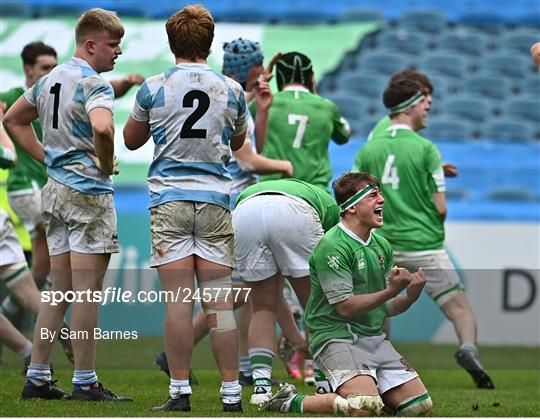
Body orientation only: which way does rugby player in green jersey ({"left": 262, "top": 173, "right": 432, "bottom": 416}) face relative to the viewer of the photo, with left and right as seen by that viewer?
facing the viewer and to the right of the viewer

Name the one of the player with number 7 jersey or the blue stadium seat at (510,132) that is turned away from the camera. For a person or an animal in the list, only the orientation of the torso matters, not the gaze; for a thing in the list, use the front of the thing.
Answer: the player with number 7 jersey

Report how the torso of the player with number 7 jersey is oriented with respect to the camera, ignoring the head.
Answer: away from the camera

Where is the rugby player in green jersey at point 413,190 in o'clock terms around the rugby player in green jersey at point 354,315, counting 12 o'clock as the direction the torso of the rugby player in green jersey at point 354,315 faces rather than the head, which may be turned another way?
the rugby player in green jersey at point 413,190 is roughly at 8 o'clock from the rugby player in green jersey at point 354,315.

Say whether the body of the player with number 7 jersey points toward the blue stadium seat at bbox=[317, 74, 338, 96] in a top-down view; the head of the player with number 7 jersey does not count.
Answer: yes

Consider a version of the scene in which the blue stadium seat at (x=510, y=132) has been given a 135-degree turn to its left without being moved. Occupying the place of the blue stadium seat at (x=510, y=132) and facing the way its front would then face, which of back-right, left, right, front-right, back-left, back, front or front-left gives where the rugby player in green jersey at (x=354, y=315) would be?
back-right

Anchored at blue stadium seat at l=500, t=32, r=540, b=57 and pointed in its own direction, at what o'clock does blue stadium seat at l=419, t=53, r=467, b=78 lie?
blue stadium seat at l=419, t=53, r=467, b=78 is roughly at 2 o'clock from blue stadium seat at l=500, t=32, r=540, b=57.

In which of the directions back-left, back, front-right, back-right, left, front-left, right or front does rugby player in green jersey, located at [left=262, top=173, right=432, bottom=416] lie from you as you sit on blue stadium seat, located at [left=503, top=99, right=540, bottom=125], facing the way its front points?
front

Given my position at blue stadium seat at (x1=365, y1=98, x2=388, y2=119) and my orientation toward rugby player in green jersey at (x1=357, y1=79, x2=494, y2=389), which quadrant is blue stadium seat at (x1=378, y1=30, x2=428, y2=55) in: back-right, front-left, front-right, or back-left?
back-left

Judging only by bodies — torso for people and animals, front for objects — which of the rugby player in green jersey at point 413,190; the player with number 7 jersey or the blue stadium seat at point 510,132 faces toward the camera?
the blue stadium seat

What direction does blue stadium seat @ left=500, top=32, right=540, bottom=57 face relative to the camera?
toward the camera

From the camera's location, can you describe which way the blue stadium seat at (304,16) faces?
facing the viewer

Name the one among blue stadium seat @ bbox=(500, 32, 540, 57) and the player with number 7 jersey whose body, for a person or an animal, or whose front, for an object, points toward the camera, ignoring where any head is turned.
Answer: the blue stadium seat

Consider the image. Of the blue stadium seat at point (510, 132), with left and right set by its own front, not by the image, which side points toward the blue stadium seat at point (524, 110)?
back

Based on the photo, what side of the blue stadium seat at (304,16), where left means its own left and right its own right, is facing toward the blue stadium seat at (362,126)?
front
